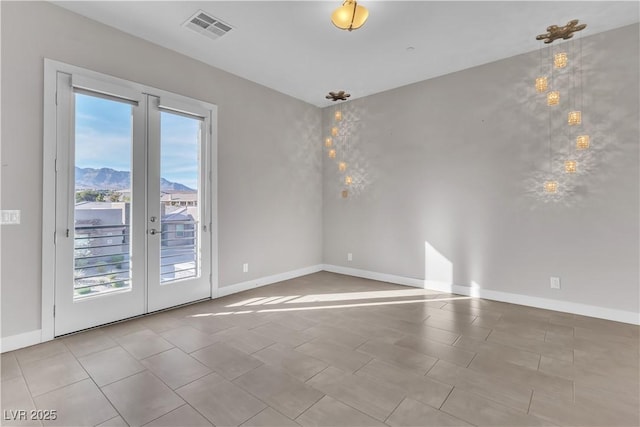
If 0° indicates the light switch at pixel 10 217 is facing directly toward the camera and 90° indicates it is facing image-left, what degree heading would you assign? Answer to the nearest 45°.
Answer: approximately 0°

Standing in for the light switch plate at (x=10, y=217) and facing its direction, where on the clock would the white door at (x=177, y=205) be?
The white door is roughly at 9 o'clock from the light switch plate.

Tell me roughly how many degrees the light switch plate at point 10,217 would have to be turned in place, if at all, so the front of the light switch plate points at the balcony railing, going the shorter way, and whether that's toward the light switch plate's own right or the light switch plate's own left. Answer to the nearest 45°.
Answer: approximately 90° to the light switch plate's own left

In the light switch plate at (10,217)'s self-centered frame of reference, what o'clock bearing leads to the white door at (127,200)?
The white door is roughly at 9 o'clock from the light switch plate.
